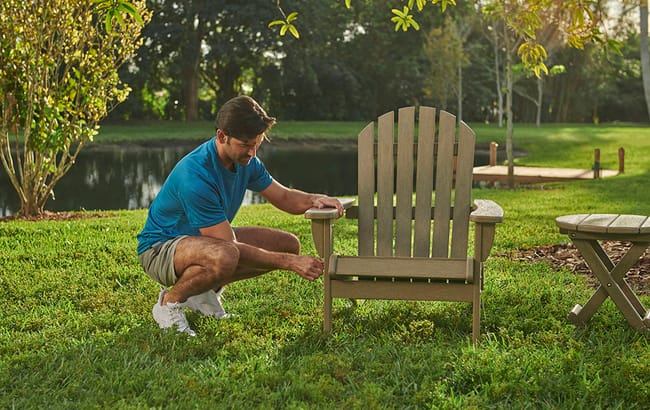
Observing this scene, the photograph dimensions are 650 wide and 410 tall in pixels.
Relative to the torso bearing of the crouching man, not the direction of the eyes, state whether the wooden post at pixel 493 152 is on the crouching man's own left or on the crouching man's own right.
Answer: on the crouching man's own left

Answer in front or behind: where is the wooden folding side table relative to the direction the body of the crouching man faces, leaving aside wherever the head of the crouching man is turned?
in front

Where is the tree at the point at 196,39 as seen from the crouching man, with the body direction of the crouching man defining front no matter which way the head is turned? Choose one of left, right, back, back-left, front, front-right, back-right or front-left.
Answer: back-left

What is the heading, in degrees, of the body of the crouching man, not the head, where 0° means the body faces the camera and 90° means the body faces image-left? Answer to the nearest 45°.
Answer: approximately 315°

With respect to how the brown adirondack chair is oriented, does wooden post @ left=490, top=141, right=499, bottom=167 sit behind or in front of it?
behind

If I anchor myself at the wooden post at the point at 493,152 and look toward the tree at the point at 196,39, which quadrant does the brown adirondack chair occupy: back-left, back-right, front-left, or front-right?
back-left

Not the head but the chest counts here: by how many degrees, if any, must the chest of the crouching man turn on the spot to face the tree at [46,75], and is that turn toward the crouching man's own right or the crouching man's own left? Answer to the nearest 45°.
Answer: approximately 135° to the crouching man's own left

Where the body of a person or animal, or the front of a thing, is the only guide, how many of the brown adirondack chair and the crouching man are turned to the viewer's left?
0

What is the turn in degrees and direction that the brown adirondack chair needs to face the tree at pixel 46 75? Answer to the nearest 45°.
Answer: approximately 135° to its right

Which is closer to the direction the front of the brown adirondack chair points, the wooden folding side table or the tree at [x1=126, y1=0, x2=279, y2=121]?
the wooden folding side table

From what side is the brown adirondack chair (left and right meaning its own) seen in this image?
front

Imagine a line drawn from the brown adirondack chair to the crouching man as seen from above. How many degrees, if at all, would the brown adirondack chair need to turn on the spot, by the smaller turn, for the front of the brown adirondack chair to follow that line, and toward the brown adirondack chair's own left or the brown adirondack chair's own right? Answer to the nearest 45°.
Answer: approximately 45° to the brown adirondack chair's own right

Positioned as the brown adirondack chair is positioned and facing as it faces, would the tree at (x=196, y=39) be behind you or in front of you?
behind

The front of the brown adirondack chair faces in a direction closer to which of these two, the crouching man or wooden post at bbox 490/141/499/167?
the crouching man
